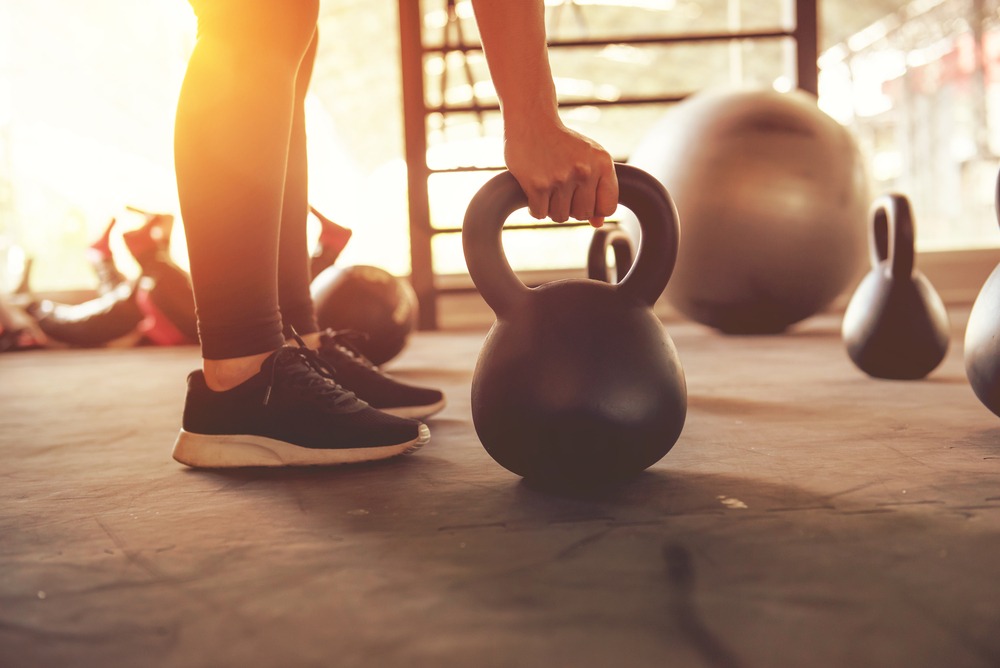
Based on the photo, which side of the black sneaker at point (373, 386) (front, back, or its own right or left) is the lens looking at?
right

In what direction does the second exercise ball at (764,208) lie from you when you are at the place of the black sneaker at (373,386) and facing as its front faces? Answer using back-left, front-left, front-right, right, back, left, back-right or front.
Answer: front-left

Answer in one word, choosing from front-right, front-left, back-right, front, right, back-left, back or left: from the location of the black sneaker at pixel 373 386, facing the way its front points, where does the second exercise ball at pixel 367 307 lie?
left
